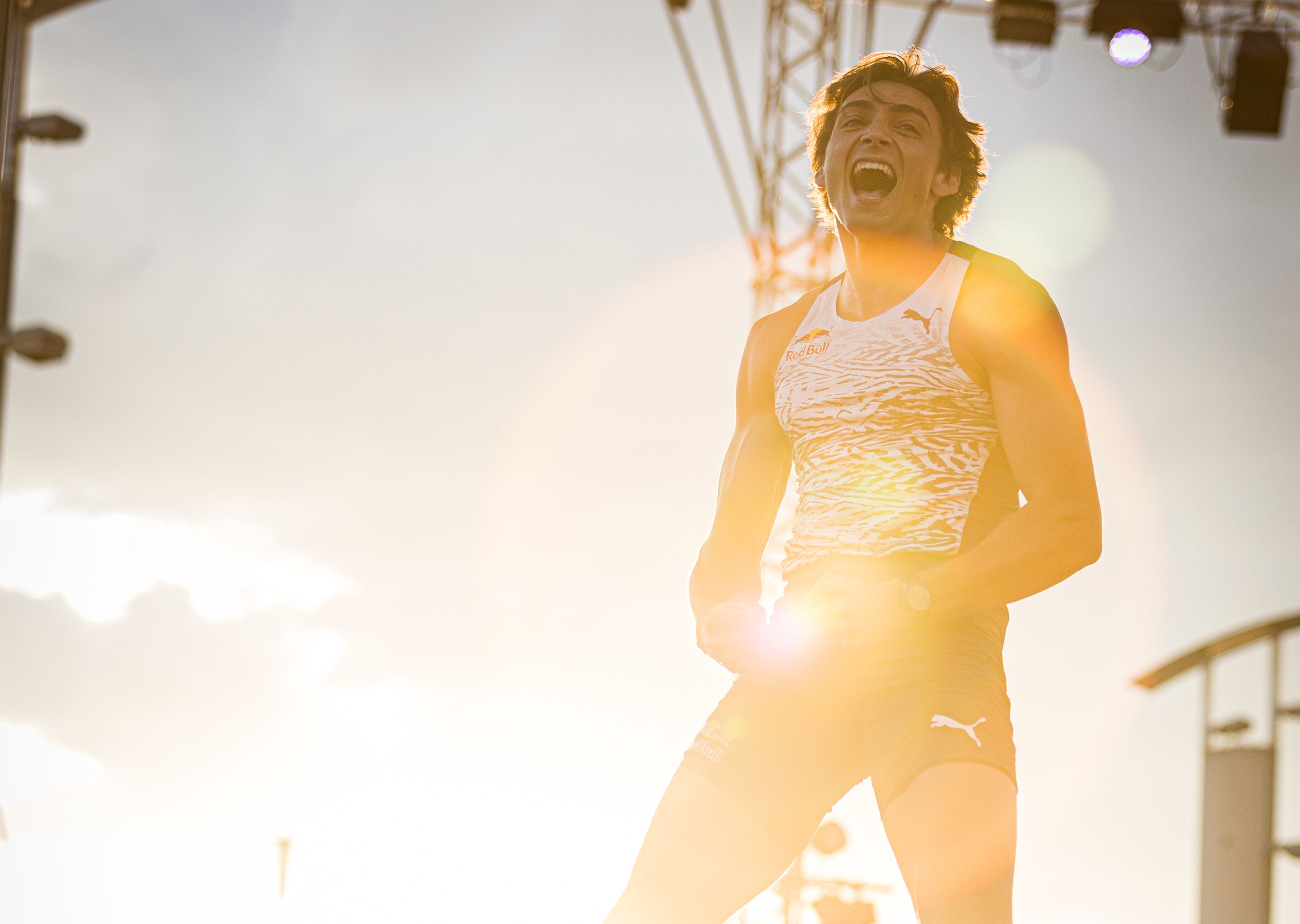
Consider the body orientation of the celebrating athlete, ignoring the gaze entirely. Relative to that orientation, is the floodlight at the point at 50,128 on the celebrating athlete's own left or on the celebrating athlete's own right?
on the celebrating athlete's own right

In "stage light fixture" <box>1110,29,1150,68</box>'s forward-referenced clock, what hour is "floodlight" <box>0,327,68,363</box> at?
The floodlight is roughly at 2 o'clock from the stage light fixture.

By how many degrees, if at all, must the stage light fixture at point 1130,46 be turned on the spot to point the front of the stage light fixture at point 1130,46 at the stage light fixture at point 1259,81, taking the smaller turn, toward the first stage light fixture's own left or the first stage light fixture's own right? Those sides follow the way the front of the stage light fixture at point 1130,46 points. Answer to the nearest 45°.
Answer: approximately 90° to the first stage light fixture's own left

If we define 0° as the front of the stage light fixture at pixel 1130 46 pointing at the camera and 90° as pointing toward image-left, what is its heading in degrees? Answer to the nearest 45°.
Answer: approximately 0°

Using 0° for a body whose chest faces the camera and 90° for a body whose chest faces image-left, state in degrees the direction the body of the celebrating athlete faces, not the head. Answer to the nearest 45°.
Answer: approximately 45°
